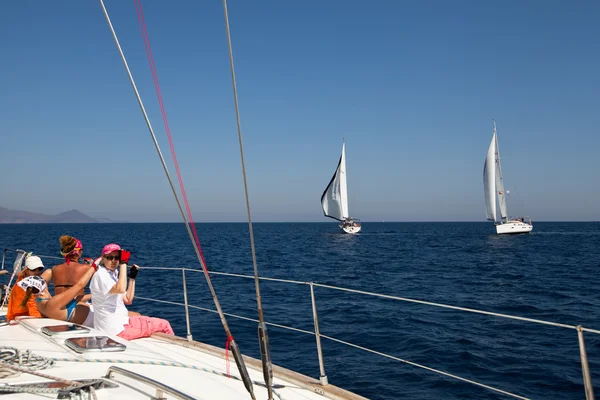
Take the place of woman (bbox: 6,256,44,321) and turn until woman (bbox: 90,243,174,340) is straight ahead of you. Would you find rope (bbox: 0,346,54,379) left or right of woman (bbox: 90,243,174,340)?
right

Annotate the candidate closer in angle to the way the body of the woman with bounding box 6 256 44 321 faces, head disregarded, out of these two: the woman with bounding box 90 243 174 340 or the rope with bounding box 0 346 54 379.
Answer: the woman
